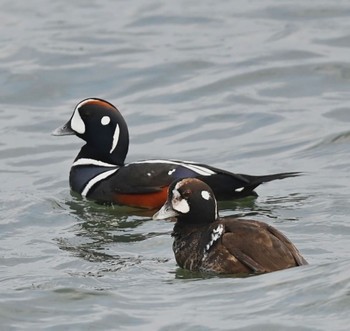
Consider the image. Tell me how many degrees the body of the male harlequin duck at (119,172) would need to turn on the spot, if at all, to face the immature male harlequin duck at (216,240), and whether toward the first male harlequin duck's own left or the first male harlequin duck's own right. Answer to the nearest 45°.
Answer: approximately 90° to the first male harlequin duck's own left

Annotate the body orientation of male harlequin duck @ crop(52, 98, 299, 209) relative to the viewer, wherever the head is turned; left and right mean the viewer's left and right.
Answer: facing to the left of the viewer
